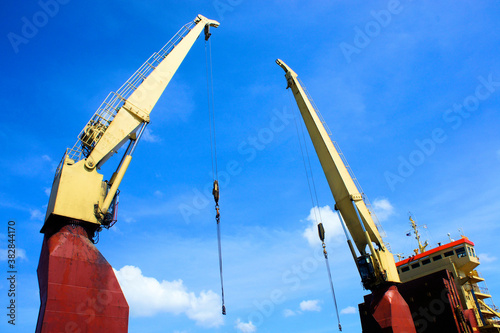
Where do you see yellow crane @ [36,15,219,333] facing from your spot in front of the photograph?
facing to the right of the viewer

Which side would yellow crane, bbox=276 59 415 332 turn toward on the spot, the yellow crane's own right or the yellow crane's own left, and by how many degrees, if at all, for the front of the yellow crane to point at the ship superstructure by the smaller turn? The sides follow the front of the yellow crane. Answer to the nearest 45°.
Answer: approximately 180°

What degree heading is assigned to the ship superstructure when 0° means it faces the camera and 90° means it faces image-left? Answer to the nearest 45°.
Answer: approximately 45°

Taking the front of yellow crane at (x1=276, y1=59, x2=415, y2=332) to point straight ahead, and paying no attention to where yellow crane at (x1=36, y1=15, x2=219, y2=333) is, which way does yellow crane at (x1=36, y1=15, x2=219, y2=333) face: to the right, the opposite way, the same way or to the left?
the opposite way

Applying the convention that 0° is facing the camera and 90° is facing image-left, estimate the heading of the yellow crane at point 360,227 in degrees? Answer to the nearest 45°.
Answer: approximately 45°

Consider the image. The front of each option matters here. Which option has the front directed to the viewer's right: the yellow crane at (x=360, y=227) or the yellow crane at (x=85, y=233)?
the yellow crane at (x=85, y=233)

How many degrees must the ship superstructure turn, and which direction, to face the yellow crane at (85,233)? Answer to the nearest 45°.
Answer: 0° — it already faces it
